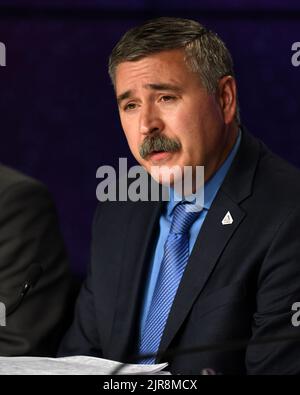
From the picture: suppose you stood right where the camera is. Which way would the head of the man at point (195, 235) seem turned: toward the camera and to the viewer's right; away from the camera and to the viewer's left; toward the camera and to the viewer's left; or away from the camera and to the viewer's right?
toward the camera and to the viewer's left

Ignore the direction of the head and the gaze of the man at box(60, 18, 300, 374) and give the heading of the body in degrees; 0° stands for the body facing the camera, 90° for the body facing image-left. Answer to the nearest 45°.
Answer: approximately 45°
